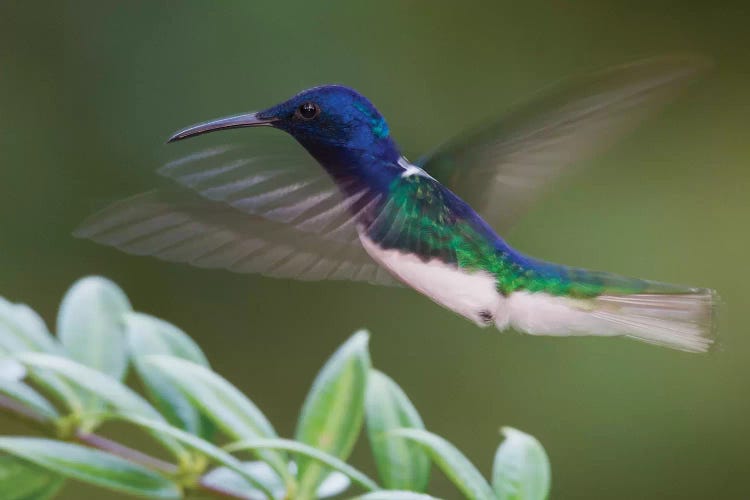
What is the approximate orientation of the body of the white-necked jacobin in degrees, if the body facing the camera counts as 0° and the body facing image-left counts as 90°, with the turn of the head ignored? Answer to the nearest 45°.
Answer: approximately 90°
